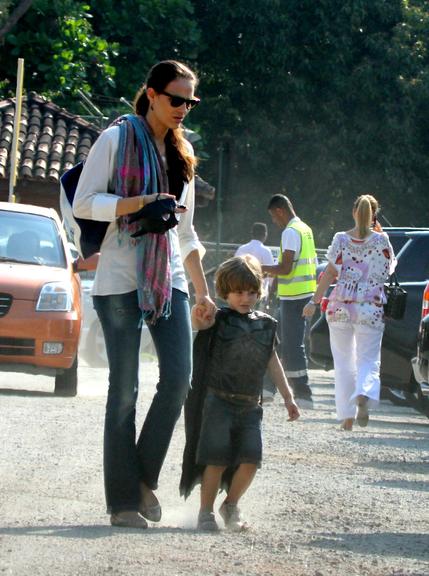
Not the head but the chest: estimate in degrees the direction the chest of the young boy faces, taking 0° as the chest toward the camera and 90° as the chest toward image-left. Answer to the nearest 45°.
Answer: approximately 315°

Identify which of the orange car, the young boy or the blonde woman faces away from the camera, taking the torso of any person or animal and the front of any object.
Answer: the blonde woman

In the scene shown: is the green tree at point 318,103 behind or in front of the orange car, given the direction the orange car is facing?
behind

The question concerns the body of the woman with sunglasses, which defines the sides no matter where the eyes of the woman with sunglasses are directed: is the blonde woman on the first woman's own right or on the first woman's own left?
on the first woman's own left

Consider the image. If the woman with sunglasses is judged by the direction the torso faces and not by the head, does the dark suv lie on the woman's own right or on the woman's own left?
on the woman's own left

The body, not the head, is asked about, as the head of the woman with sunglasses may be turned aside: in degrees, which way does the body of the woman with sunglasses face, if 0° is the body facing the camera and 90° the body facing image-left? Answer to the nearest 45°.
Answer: approximately 315°

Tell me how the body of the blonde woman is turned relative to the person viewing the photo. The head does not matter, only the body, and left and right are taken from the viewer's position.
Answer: facing away from the viewer

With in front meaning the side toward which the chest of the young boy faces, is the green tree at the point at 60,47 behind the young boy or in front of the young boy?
behind

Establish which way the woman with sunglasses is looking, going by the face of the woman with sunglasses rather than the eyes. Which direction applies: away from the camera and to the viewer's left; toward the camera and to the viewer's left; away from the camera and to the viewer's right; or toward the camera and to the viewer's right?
toward the camera and to the viewer's right

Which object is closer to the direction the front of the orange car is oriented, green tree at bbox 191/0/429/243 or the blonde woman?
the blonde woman

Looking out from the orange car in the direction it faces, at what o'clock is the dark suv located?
The dark suv is roughly at 9 o'clock from the orange car.

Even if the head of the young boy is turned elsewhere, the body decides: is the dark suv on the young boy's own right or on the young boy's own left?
on the young boy's own left
